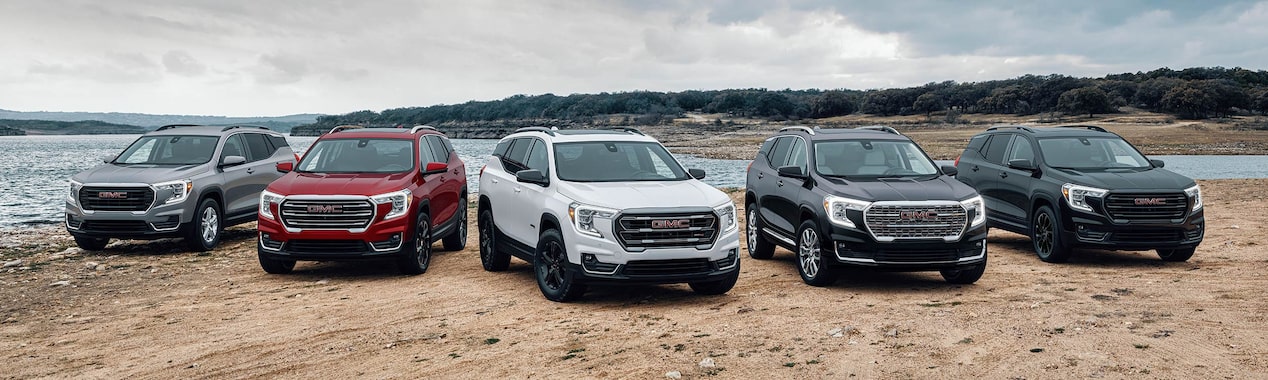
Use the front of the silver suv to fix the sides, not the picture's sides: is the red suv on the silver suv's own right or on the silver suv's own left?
on the silver suv's own left

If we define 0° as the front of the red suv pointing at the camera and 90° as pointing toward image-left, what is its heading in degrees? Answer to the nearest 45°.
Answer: approximately 45°

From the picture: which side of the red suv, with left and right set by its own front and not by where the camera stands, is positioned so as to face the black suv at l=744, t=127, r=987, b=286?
left

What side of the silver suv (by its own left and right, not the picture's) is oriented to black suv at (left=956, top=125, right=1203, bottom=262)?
left

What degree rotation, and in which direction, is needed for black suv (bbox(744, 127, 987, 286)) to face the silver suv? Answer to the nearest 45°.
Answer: approximately 135° to its right

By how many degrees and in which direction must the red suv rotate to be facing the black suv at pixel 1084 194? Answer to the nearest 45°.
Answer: approximately 135° to its left

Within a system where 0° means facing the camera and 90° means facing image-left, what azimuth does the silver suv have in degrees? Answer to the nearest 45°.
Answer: approximately 45°

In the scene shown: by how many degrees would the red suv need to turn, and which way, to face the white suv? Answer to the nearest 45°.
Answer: approximately 90° to its left

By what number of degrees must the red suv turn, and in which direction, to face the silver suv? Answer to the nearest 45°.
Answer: approximately 90° to its right

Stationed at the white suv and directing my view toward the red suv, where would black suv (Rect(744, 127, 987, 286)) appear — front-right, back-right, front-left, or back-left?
back-right
